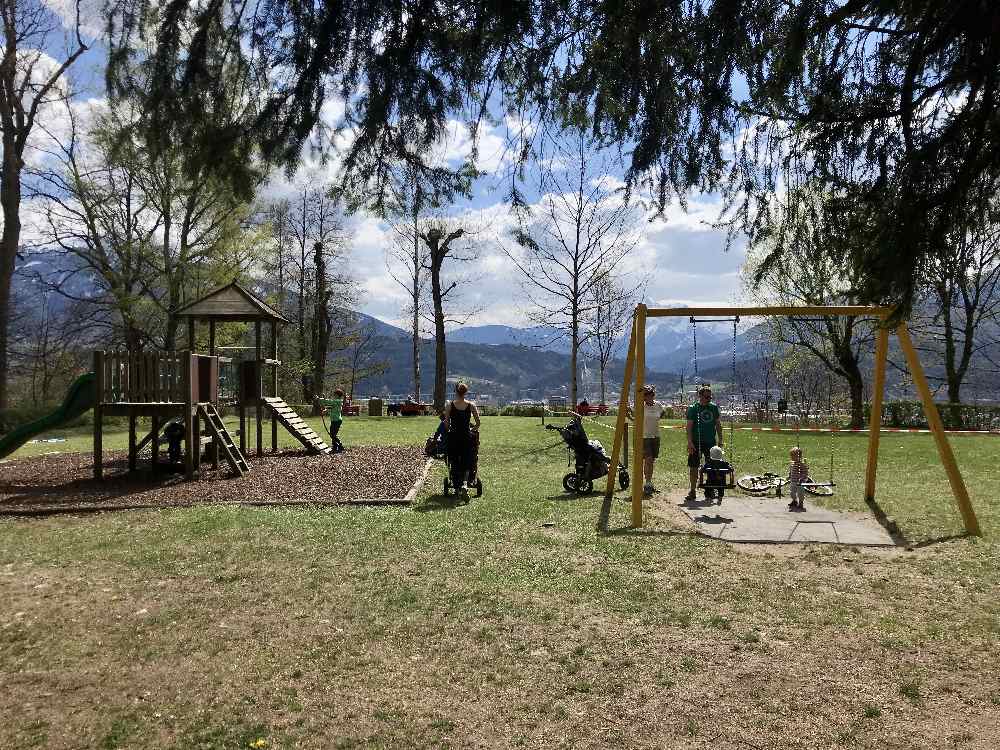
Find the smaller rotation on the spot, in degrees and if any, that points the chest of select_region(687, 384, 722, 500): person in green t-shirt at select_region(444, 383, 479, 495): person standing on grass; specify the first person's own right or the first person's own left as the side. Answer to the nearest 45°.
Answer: approximately 90° to the first person's own right

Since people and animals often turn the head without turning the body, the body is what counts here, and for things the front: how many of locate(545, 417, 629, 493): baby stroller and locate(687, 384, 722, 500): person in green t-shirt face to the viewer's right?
1

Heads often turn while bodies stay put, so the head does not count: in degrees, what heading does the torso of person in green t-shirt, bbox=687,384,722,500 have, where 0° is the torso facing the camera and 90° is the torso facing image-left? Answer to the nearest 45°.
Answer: approximately 0°

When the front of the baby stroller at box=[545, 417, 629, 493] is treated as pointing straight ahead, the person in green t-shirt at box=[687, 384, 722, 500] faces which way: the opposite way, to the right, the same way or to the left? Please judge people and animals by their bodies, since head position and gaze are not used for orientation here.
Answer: to the right

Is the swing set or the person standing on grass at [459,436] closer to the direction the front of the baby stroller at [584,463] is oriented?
the swing set

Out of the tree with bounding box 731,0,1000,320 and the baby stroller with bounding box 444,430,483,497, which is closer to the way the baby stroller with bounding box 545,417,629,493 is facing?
the tree

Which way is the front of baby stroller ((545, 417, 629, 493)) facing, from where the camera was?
facing to the right of the viewer

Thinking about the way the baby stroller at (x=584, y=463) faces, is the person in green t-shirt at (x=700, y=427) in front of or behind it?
in front

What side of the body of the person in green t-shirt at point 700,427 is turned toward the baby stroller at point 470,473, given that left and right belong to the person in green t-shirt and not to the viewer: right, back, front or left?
right

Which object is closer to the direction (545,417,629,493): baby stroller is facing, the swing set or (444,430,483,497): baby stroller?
the swing set

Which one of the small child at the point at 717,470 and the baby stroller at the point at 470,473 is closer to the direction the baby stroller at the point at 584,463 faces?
the small child
